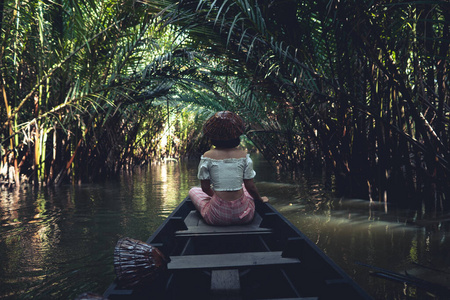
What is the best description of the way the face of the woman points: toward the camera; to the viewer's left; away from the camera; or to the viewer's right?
away from the camera

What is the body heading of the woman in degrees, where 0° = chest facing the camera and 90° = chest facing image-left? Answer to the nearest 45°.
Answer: approximately 180°

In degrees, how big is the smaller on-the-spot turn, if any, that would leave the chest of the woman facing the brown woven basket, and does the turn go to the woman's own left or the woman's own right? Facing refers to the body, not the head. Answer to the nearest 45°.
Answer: approximately 180°

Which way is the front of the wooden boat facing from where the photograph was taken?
facing away from the viewer
